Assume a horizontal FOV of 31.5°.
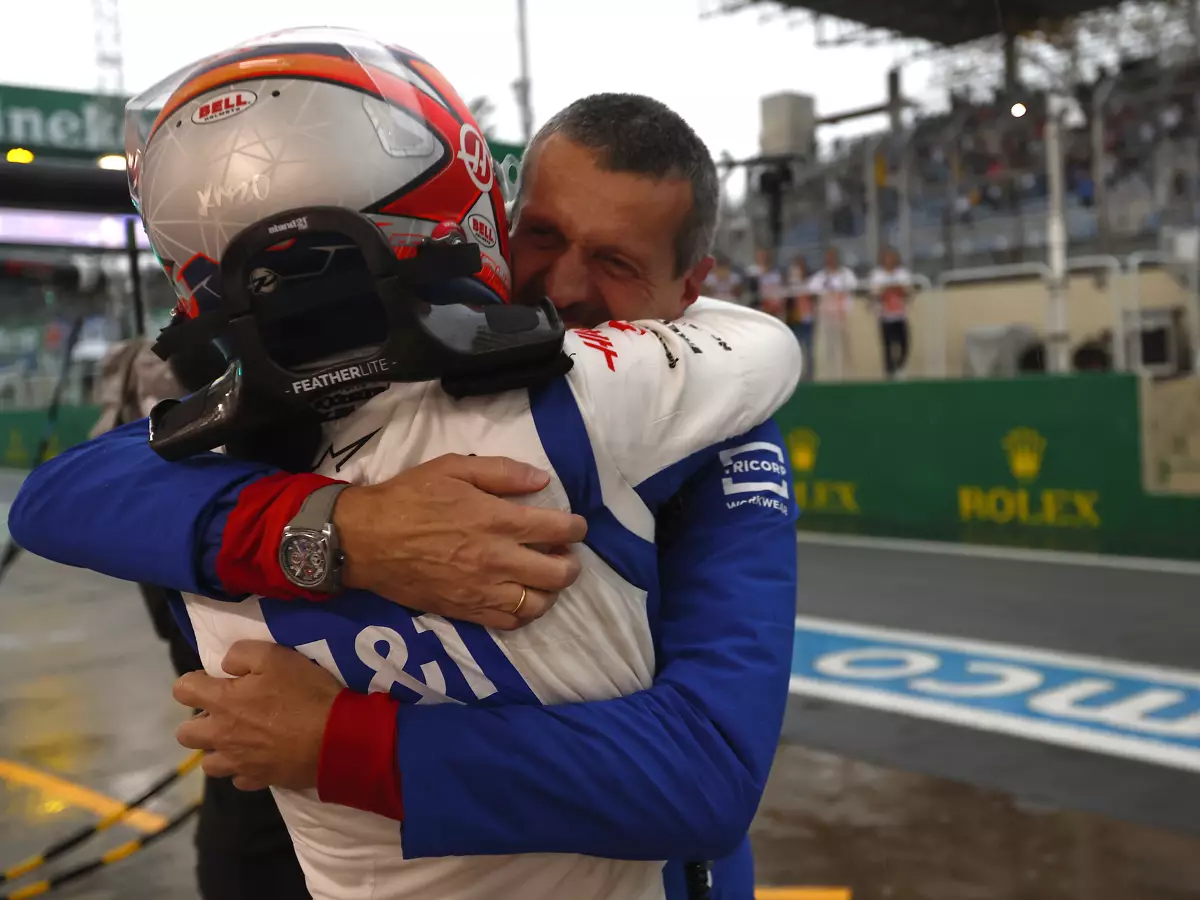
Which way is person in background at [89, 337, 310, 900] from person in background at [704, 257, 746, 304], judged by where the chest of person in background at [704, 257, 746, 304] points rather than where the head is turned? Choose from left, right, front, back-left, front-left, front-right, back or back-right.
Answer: front

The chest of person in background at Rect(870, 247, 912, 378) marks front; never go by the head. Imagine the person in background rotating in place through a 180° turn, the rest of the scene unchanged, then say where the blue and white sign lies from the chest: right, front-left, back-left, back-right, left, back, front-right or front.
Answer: back

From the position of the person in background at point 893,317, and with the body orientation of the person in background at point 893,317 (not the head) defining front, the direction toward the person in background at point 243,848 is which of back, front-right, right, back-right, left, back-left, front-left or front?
front

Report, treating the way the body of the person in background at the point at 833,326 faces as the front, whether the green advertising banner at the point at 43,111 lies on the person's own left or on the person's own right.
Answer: on the person's own right

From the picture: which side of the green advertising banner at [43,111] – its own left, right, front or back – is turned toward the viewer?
front

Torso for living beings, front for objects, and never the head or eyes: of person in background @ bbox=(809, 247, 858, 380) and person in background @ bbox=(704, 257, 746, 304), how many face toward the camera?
2

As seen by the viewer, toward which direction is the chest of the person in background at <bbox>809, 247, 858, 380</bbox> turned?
toward the camera

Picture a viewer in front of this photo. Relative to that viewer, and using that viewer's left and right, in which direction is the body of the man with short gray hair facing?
facing the viewer and to the left of the viewer

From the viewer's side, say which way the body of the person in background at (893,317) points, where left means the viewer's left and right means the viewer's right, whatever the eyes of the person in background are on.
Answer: facing the viewer

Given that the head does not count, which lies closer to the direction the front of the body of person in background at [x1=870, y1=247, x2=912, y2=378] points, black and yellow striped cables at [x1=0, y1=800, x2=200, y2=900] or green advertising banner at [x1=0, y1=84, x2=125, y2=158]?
the black and yellow striped cables
